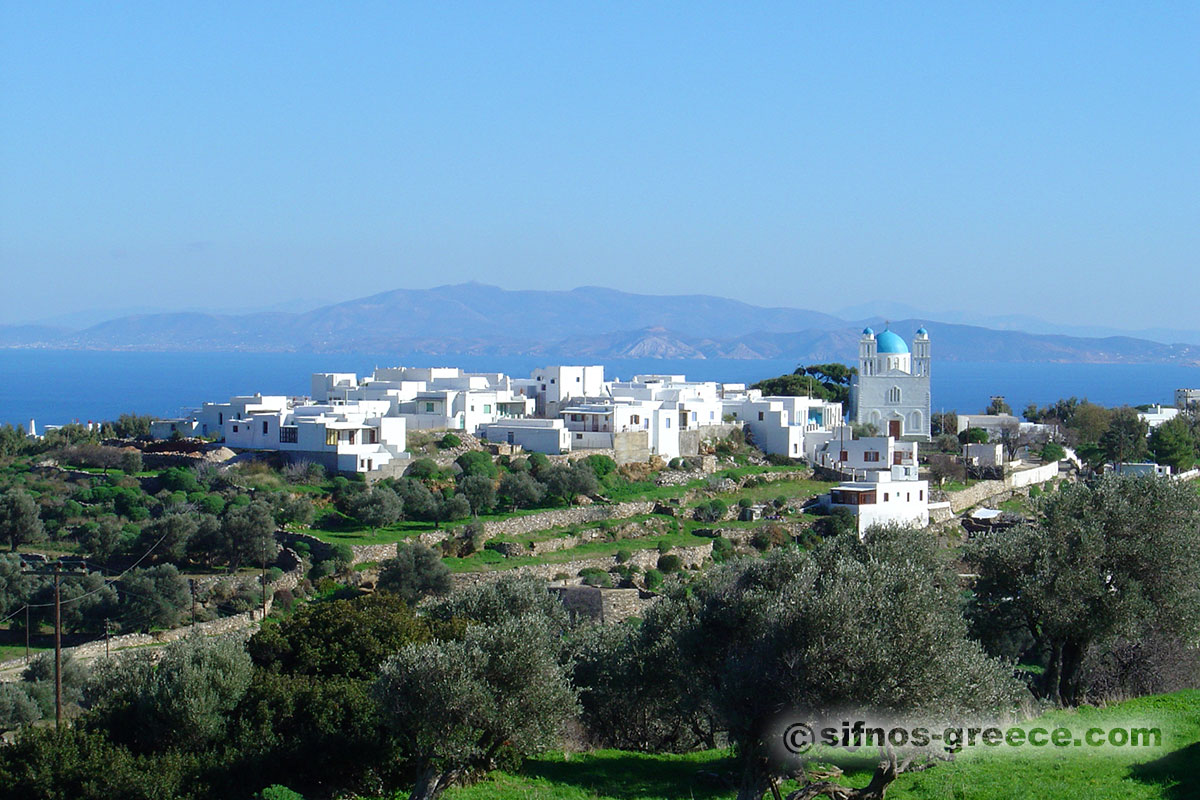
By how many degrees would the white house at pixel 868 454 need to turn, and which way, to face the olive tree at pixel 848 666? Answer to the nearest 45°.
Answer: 0° — it already faces it

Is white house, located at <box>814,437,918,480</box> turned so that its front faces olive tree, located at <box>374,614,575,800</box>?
yes

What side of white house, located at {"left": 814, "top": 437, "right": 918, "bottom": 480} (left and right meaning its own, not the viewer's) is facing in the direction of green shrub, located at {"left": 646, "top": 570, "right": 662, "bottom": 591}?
front

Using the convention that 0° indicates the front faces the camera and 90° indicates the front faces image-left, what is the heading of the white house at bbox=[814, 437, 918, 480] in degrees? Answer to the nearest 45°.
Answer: approximately 0°

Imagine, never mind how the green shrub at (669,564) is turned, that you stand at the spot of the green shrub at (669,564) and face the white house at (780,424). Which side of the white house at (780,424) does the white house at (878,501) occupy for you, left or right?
right

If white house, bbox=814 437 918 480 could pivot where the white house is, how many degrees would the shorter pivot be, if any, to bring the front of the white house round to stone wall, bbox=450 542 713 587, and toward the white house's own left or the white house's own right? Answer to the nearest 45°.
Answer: approximately 45° to the white house's own right

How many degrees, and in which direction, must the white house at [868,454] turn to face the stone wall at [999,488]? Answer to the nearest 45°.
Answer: approximately 135° to its left

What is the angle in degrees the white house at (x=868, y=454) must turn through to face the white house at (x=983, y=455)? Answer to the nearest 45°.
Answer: approximately 135° to its left

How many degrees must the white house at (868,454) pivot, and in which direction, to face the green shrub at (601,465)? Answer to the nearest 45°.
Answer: approximately 45° to its right

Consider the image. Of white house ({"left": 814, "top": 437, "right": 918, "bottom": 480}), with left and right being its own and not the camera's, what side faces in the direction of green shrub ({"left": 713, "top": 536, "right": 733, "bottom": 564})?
front

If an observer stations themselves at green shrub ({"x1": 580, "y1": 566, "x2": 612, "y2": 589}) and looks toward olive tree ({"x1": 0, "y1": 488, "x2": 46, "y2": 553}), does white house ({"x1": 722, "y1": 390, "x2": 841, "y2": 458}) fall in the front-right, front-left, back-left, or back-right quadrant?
back-right

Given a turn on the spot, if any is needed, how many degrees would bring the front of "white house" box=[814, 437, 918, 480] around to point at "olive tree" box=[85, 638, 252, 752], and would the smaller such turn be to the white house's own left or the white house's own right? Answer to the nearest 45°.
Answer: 0° — it already faces it

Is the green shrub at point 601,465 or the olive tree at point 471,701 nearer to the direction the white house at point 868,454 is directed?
the olive tree

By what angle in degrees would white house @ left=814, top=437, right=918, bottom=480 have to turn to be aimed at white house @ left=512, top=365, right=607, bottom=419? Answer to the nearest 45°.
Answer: approximately 90° to its right
